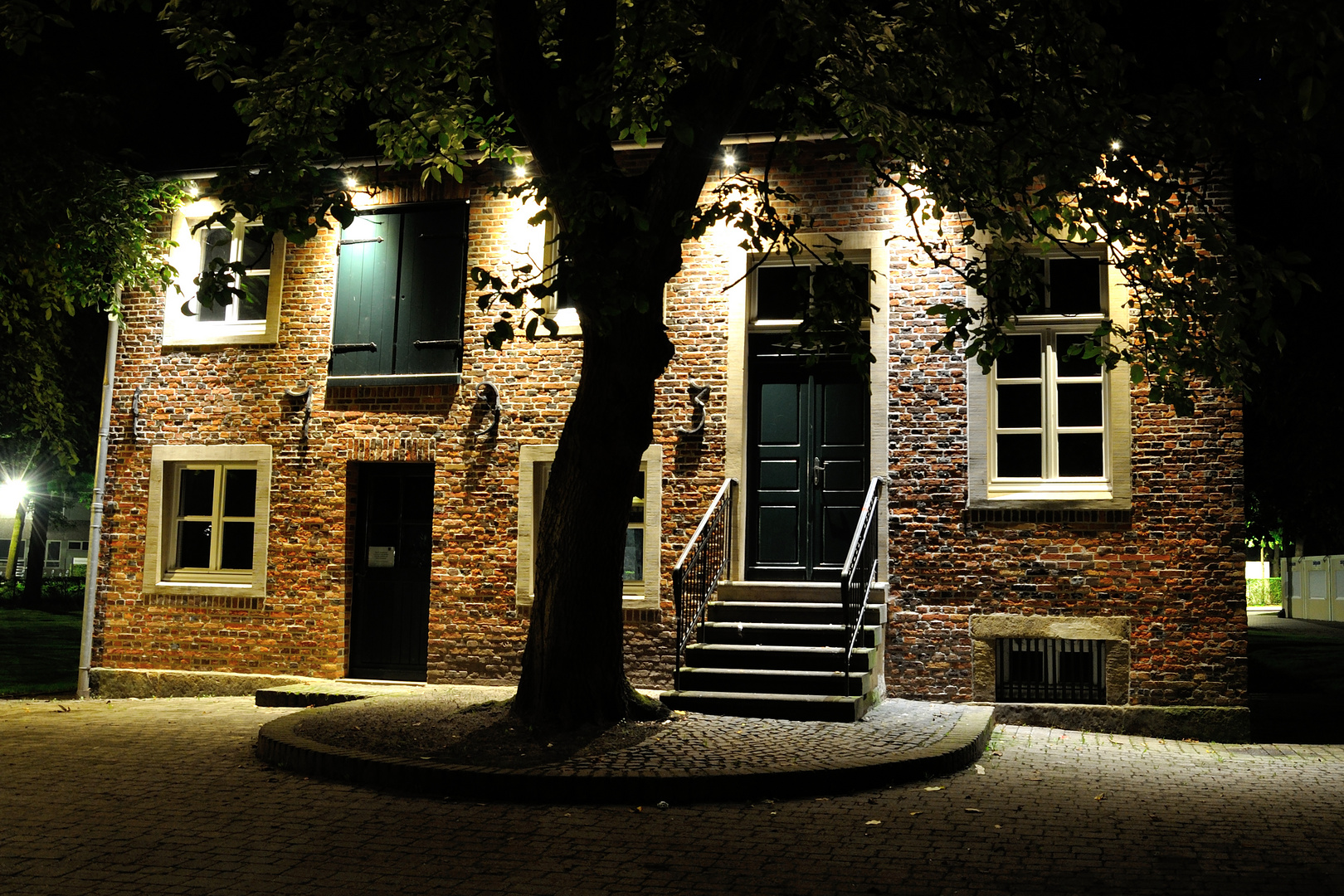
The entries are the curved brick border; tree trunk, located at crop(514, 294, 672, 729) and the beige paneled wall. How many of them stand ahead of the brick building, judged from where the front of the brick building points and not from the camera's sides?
2

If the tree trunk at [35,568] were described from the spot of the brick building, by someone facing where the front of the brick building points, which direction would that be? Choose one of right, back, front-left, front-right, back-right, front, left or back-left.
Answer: back-right

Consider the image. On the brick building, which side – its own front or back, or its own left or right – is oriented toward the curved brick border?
front

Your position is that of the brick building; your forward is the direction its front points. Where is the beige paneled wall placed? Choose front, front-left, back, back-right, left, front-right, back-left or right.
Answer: back-left

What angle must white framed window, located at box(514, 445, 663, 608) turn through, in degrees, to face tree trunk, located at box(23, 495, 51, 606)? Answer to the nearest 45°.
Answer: approximately 135° to its right

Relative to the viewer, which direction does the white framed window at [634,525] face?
toward the camera

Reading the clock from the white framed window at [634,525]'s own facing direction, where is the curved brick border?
The curved brick border is roughly at 12 o'clock from the white framed window.

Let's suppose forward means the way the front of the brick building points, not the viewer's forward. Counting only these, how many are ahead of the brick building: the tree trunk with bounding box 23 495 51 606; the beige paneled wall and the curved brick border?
1

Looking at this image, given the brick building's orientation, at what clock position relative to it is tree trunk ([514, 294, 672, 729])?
The tree trunk is roughly at 12 o'clock from the brick building.

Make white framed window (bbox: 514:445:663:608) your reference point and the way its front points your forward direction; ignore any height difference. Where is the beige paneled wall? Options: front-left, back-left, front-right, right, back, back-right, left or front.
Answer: back-left

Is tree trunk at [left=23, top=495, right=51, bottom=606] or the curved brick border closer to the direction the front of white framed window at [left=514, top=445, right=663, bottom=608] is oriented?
the curved brick border

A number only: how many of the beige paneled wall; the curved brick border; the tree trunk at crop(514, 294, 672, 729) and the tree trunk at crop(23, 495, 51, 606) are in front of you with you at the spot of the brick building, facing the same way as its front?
2

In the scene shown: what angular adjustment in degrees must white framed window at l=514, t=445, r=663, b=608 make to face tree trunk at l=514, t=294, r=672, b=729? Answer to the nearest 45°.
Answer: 0° — it already faces it
